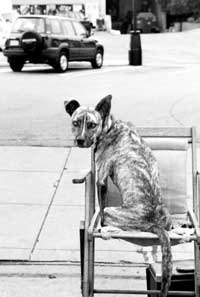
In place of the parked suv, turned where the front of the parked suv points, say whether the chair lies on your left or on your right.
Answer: on your right

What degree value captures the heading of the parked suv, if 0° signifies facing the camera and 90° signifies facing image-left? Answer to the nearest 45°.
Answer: approximately 225°

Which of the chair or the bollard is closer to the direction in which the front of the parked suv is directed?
the bollard

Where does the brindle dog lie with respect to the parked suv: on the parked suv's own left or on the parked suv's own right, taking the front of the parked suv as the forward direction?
on the parked suv's own right

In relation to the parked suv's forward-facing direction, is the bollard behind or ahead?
ahead

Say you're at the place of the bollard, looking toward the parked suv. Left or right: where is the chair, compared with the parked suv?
left
